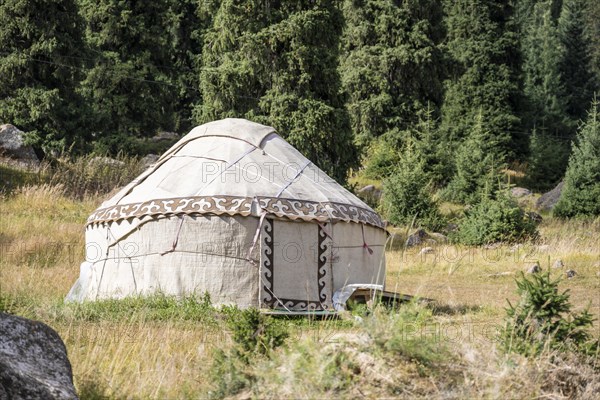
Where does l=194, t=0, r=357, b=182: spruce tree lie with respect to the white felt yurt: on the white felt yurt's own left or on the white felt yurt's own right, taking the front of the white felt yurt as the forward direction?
on the white felt yurt's own left

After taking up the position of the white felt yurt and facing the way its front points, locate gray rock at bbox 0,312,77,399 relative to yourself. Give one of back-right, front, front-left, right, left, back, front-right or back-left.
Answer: front-right

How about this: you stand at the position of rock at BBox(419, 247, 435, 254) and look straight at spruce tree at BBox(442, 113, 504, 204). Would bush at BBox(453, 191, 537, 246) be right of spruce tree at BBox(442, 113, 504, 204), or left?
right

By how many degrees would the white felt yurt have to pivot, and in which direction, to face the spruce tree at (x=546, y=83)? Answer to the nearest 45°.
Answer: approximately 90° to its left

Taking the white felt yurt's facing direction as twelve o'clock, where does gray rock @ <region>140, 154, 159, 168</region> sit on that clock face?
The gray rock is roughly at 7 o'clock from the white felt yurt.

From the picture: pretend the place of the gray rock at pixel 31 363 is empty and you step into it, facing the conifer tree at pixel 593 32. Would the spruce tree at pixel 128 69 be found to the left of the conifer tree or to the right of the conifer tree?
left

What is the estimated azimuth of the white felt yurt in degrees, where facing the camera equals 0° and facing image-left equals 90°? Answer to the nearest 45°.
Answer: approximately 315°

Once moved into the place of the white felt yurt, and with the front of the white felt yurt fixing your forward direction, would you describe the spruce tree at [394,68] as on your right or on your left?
on your left

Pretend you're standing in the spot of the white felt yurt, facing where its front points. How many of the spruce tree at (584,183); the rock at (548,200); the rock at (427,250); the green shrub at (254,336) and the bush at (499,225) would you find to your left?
4

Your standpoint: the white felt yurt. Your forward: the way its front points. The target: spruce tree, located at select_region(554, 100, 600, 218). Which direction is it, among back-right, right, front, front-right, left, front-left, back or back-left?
left

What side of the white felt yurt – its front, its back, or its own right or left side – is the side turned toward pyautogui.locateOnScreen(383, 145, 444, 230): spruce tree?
left

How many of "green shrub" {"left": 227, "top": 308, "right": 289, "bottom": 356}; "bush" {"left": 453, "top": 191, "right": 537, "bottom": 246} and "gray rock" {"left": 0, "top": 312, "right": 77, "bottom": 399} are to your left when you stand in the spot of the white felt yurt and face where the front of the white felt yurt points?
1

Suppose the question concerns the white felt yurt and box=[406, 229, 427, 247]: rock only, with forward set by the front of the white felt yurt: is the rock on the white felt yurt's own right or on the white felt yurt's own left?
on the white felt yurt's own left

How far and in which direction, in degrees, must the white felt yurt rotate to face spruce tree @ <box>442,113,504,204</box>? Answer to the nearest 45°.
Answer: approximately 90° to its left

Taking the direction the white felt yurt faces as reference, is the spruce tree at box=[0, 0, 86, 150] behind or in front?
behind

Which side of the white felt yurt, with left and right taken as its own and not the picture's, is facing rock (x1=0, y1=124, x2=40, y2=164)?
back
